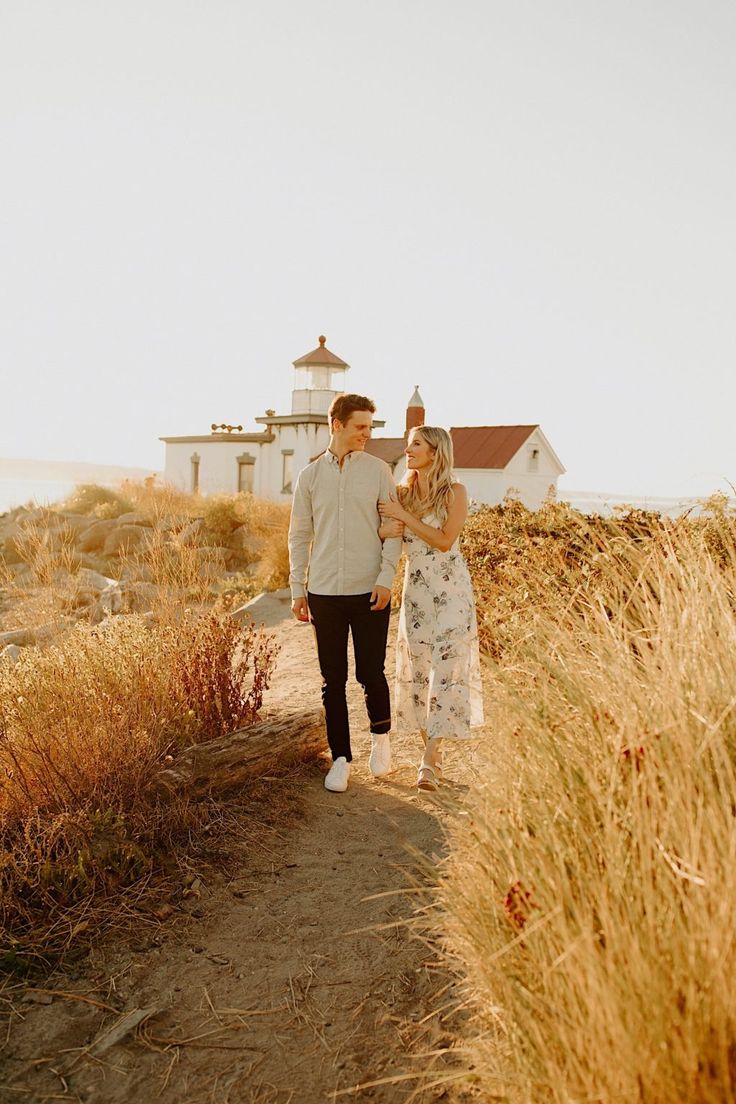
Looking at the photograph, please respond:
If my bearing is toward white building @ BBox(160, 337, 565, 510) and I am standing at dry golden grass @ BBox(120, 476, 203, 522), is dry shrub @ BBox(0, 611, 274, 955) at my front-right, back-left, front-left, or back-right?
back-right

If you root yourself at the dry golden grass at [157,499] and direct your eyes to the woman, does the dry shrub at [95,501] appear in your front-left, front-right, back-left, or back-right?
back-right

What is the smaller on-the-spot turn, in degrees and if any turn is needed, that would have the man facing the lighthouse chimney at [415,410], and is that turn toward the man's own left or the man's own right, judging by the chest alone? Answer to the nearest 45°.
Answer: approximately 180°

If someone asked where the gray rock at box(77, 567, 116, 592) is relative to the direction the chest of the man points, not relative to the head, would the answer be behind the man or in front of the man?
behind

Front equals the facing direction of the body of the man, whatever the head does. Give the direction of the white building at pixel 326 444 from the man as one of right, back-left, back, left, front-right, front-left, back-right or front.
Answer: back

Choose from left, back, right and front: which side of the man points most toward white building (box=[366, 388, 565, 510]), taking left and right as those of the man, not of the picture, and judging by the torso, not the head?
back

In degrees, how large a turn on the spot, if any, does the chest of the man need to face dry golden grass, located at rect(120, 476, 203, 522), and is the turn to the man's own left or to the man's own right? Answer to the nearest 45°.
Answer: approximately 180°

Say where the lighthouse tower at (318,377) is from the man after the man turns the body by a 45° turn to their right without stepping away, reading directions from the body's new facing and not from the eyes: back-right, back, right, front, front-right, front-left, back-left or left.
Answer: back-right

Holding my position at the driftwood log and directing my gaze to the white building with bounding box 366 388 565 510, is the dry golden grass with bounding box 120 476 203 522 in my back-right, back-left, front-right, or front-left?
front-left

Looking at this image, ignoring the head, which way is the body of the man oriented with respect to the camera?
toward the camera
